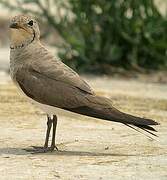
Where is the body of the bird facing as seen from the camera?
to the viewer's left
